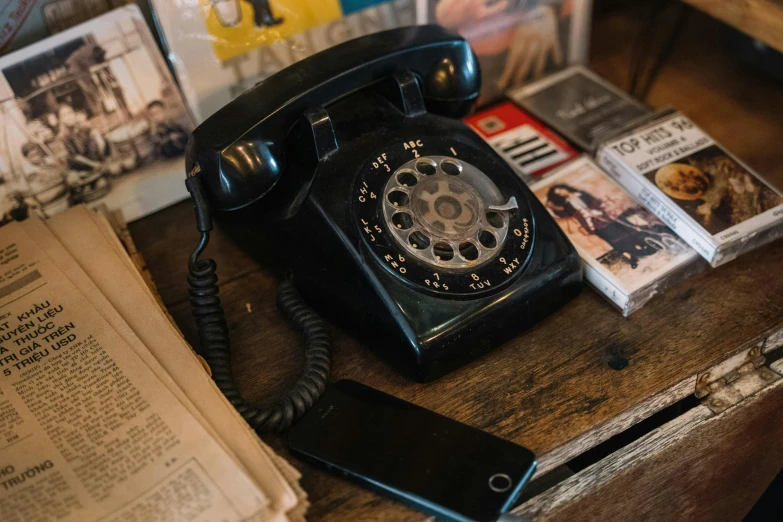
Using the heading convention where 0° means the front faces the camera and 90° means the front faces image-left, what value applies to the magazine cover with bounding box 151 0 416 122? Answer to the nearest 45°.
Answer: approximately 0°

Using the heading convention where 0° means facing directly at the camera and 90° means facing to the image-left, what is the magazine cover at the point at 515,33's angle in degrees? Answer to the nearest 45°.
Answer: approximately 0°

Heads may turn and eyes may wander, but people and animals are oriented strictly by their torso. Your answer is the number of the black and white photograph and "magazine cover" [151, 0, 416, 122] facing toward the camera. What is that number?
2
